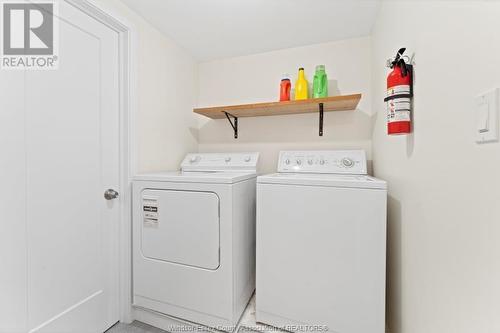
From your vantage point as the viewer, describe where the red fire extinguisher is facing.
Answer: facing the viewer and to the left of the viewer

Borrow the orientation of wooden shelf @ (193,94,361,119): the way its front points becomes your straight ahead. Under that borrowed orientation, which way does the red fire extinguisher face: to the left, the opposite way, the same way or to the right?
to the right

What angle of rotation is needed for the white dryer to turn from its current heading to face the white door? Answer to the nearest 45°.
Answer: approximately 45° to its right

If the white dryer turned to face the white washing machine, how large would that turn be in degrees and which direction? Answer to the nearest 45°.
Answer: approximately 90° to its left

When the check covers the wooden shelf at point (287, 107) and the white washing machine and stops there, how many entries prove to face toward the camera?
2

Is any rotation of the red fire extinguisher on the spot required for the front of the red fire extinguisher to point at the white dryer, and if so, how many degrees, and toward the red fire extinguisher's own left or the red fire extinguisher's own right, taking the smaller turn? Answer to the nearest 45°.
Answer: approximately 45° to the red fire extinguisher's own right

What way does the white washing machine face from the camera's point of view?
toward the camera

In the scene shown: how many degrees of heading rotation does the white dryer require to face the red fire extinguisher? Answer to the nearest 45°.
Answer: approximately 90° to its left

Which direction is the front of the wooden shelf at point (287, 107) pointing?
toward the camera
